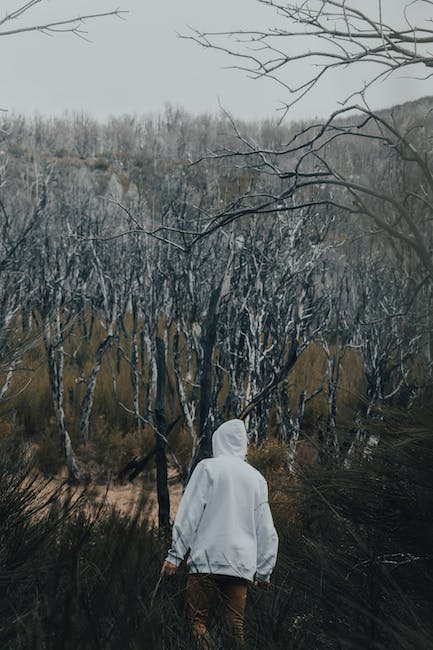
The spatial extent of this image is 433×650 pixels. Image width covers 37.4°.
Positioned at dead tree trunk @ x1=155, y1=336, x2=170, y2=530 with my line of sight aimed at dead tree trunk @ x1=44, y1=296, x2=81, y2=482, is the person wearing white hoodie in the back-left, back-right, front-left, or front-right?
back-left

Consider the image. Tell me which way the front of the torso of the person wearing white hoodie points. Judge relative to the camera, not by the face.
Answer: away from the camera

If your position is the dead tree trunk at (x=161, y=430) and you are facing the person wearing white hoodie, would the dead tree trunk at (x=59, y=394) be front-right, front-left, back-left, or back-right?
back-right

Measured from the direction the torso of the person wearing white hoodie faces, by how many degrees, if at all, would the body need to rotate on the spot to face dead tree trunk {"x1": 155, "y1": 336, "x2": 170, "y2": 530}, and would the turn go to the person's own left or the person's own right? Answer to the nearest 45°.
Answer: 0° — they already face it
